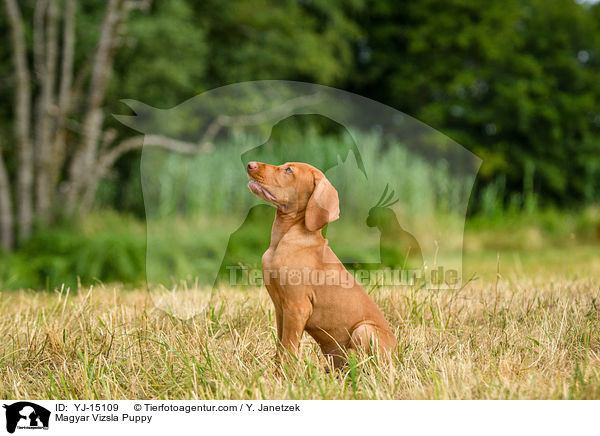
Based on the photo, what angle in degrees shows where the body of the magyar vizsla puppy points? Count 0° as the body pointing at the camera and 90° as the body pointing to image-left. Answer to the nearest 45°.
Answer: approximately 90°

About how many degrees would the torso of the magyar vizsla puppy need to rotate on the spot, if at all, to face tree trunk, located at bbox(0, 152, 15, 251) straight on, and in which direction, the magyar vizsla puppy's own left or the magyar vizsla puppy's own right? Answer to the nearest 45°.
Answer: approximately 45° to the magyar vizsla puppy's own right
